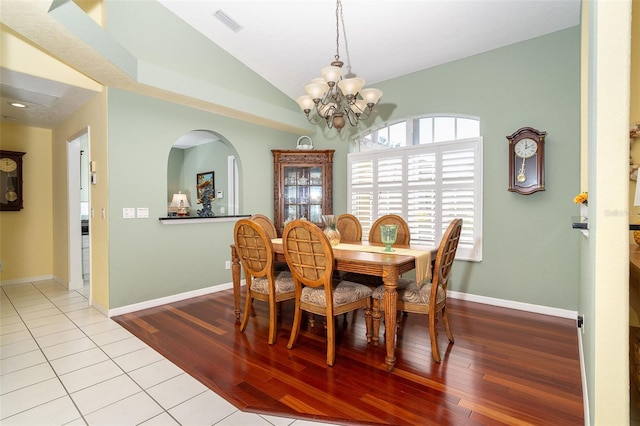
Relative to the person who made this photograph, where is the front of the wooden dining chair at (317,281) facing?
facing away from the viewer and to the right of the viewer

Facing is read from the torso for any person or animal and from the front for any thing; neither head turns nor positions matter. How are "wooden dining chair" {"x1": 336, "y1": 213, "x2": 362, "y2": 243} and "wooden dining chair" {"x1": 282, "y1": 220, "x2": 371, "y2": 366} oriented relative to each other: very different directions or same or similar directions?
very different directions

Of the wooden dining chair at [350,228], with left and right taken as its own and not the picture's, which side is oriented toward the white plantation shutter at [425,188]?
back

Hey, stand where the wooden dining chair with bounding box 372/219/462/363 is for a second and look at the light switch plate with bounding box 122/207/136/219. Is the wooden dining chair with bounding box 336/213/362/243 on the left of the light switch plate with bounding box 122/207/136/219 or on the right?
right

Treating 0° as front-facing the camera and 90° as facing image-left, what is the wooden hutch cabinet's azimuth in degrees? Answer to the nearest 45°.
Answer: approximately 0°

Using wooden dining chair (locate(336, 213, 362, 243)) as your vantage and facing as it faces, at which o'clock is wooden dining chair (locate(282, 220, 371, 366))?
wooden dining chair (locate(282, 220, 371, 366)) is roughly at 11 o'clock from wooden dining chair (locate(336, 213, 362, 243)).

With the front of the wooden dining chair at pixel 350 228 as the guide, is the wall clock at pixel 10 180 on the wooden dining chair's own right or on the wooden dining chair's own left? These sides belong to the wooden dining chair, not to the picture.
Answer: on the wooden dining chair's own right

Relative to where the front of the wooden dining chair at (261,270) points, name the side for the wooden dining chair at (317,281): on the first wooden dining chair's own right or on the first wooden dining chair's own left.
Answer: on the first wooden dining chair's own right

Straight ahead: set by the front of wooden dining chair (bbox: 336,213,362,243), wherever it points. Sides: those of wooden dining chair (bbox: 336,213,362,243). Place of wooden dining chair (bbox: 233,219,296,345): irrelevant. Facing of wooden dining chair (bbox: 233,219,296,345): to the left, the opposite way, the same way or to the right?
the opposite way

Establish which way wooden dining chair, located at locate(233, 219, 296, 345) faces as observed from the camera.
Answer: facing away from the viewer and to the right of the viewer

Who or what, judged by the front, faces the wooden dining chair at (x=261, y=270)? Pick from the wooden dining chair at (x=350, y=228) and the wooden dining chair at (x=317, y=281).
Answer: the wooden dining chair at (x=350, y=228)

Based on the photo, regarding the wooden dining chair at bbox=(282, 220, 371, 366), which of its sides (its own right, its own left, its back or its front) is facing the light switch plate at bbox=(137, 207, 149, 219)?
left

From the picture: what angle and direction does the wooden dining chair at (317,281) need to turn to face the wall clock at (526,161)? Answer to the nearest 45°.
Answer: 0° — it already faces it

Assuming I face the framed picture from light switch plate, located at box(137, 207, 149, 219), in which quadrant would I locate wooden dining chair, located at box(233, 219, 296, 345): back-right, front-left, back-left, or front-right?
back-right
